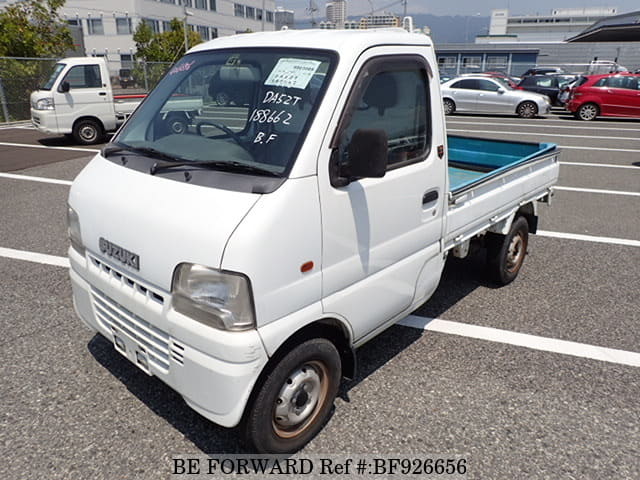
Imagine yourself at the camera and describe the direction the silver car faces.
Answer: facing to the right of the viewer

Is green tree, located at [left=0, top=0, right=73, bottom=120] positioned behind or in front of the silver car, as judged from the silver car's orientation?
behind

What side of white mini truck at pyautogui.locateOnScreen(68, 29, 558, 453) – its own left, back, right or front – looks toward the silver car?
back

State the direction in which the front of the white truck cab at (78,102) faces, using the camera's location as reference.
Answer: facing to the left of the viewer

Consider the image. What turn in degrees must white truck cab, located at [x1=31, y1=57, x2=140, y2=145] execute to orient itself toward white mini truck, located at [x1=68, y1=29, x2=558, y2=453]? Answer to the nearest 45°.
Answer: approximately 90° to its left

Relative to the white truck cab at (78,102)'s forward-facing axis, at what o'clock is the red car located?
The red car is roughly at 6 o'clock from the white truck cab.

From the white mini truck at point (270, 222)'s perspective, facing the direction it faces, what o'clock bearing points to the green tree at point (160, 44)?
The green tree is roughly at 4 o'clock from the white mini truck.

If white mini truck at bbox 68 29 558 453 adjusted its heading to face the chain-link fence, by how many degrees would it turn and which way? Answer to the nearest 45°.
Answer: approximately 90° to its right

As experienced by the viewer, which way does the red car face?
facing to the right of the viewer

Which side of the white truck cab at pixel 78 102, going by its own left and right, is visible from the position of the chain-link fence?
right
